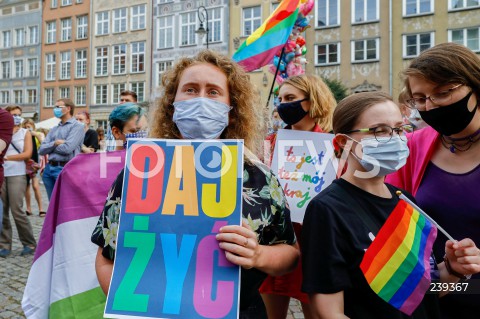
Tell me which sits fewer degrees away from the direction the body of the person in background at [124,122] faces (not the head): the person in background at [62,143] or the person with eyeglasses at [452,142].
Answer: the person with eyeglasses

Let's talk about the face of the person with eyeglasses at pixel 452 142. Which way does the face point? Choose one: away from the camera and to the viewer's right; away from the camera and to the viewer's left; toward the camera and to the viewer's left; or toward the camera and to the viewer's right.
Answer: toward the camera and to the viewer's left

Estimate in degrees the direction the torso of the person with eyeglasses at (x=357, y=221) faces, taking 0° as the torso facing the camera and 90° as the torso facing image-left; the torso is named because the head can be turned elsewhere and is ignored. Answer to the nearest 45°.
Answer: approximately 315°

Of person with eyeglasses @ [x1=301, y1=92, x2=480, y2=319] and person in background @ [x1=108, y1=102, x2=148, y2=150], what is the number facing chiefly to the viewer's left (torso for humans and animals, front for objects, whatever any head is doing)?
0

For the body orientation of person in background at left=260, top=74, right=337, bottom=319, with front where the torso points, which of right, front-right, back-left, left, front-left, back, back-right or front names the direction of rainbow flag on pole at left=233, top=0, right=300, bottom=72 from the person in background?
back-right

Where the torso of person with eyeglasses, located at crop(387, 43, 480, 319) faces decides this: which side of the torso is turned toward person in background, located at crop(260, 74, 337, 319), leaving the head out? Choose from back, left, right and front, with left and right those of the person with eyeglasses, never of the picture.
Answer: right

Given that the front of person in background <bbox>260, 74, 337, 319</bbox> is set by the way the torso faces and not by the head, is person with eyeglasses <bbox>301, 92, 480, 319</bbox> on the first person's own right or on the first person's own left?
on the first person's own left

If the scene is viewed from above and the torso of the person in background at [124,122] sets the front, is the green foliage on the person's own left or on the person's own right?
on the person's own left
